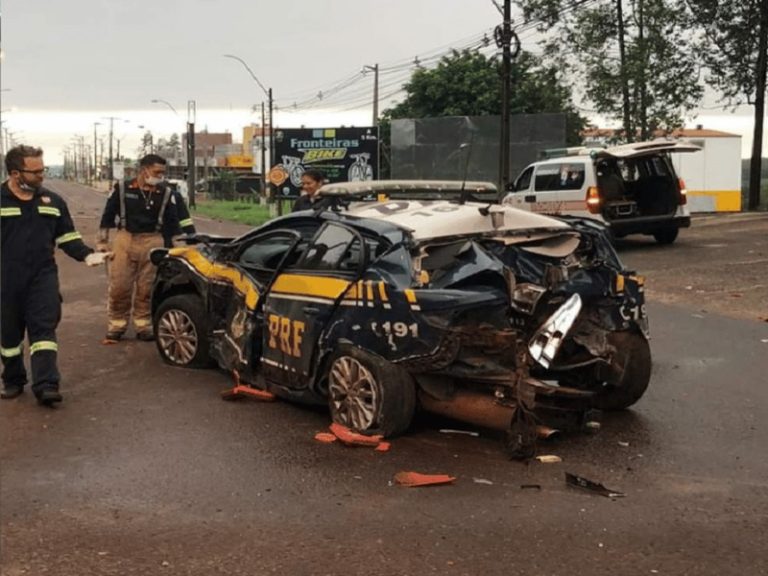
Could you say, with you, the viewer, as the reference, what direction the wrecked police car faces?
facing away from the viewer and to the left of the viewer

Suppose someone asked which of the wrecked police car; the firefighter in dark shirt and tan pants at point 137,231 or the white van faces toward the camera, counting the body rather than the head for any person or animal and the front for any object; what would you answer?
the firefighter in dark shirt and tan pants

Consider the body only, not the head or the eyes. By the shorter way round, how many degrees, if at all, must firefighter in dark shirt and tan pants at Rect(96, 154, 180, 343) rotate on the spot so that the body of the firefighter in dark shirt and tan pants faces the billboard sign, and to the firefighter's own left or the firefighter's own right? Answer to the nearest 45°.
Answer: approximately 180°

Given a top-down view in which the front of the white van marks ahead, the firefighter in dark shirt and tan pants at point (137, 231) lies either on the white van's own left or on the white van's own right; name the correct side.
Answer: on the white van's own left

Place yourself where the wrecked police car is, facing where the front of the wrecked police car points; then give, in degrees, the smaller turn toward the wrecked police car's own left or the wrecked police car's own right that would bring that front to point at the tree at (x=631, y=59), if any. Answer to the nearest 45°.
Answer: approximately 45° to the wrecked police car's own right

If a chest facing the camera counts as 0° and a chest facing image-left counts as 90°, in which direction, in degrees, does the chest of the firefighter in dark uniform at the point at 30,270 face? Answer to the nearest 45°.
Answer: approximately 0°

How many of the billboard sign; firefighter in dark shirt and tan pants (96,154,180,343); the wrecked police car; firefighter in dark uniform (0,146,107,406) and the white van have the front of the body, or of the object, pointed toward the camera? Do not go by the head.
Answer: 3

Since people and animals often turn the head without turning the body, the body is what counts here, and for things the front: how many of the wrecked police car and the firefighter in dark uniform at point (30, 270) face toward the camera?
1

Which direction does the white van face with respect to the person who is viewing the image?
facing away from the viewer and to the left of the viewer

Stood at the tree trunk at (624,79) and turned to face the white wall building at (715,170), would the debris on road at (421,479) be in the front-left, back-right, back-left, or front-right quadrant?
back-right

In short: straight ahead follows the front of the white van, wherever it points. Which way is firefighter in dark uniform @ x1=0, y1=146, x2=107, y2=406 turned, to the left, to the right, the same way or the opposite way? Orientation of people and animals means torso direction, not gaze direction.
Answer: the opposite way

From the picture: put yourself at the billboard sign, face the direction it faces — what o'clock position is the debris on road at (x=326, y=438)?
The debris on road is roughly at 12 o'clock from the billboard sign.

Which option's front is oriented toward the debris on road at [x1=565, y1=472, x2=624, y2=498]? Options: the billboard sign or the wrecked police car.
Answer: the billboard sign

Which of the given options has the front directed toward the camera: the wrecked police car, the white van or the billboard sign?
the billboard sign

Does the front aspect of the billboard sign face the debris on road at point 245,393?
yes

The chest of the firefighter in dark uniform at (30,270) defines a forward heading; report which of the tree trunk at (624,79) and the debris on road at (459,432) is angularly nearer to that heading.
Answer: the debris on road

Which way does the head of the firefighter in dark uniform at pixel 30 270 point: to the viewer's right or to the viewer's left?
to the viewer's right
